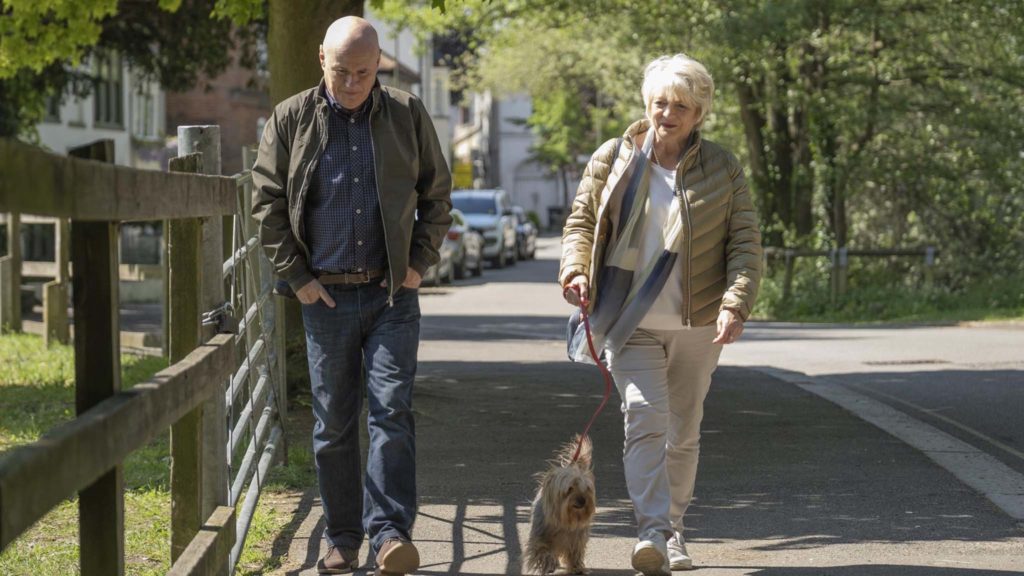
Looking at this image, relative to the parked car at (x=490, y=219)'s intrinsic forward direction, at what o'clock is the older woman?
The older woman is roughly at 12 o'clock from the parked car.

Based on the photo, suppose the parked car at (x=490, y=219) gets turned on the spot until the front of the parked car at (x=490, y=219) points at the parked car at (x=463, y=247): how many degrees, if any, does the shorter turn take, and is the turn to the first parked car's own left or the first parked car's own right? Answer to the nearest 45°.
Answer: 0° — it already faces it

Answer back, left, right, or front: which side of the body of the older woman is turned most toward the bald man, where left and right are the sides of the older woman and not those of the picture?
right

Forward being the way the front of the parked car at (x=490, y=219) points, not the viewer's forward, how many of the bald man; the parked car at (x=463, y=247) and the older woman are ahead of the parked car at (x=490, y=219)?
3

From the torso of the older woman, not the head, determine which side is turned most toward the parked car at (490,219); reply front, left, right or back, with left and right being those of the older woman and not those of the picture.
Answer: back

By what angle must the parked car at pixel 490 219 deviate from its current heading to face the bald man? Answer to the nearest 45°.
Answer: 0° — it already faces them

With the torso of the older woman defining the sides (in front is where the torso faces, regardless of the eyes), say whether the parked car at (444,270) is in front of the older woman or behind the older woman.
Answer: behind

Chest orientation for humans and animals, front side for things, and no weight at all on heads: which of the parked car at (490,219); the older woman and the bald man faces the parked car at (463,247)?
the parked car at (490,219)

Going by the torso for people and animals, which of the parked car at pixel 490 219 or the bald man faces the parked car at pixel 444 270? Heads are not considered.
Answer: the parked car at pixel 490 219

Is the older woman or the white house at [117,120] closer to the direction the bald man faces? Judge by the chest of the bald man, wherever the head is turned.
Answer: the older woman

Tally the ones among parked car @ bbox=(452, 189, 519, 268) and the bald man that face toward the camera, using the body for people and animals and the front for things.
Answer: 2

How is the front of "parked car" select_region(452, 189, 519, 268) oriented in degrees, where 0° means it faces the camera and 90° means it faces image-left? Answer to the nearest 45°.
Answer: approximately 0°
